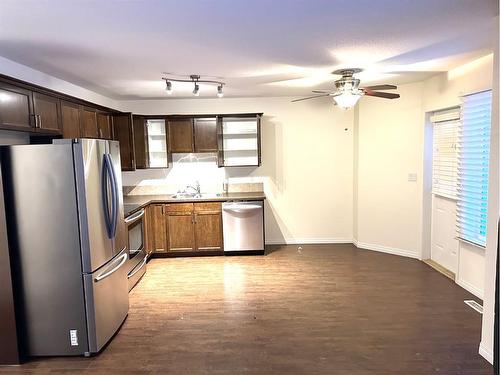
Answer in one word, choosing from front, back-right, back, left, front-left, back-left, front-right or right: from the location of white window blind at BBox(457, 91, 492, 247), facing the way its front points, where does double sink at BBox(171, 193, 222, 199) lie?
front-right

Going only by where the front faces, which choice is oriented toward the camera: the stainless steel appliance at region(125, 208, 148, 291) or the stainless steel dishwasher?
the stainless steel dishwasher

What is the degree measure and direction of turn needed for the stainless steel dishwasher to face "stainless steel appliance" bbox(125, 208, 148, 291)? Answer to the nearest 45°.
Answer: approximately 45° to its right

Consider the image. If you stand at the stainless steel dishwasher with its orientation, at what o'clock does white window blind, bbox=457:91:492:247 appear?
The white window blind is roughly at 10 o'clock from the stainless steel dishwasher.

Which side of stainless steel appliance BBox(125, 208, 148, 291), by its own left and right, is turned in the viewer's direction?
right

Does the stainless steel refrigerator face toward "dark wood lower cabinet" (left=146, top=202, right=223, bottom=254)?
no

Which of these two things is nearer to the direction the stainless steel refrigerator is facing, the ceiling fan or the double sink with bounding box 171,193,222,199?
the ceiling fan

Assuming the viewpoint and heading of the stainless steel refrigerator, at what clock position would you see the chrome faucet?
The chrome faucet is roughly at 9 o'clock from the stainless steel refrigerator.

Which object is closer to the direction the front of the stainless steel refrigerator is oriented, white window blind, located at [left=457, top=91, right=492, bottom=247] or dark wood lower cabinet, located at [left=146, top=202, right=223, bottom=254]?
the white window blind

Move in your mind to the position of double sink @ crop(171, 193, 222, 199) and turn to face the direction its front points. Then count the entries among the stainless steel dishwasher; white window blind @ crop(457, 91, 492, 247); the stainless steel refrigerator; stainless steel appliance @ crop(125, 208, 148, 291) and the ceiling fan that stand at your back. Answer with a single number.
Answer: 0

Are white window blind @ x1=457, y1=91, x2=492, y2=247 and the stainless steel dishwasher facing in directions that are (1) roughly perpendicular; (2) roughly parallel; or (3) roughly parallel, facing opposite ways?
roughly perpendicular

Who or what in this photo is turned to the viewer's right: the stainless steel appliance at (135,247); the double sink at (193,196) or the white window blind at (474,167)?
the stainless steel appliance

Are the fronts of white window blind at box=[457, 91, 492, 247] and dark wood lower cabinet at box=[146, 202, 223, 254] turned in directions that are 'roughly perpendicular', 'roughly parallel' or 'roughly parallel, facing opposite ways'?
roughly perpendicular

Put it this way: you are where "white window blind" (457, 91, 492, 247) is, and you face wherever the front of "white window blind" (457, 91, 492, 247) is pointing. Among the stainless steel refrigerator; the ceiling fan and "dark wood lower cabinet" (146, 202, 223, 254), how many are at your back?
0

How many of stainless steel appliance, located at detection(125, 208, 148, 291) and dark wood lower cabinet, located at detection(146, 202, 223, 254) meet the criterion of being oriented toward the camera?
1

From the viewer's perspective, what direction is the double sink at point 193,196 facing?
toward the camera

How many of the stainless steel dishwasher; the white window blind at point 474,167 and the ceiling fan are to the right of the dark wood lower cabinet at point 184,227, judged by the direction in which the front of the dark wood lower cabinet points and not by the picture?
0

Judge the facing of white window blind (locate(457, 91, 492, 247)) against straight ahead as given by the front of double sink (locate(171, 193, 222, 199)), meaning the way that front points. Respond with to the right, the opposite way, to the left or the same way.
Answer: to the right

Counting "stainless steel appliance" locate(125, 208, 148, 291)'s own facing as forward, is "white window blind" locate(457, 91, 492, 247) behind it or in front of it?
in front

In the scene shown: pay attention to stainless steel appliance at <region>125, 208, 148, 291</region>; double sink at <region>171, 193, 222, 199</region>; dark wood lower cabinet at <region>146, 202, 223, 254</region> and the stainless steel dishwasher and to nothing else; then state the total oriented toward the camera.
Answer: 3

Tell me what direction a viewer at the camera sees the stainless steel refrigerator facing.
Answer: facing the viewer and to the right of the viewer

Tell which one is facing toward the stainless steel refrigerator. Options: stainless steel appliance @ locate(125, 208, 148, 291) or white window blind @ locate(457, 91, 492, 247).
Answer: the white window blind
